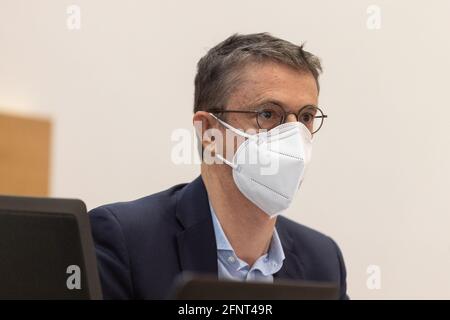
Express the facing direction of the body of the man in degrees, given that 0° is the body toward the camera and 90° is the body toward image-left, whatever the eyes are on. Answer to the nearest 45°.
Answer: approximately 315°

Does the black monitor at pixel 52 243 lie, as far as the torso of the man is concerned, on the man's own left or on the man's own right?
on the man's own right

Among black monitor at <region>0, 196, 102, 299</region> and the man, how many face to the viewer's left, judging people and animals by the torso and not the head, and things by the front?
0

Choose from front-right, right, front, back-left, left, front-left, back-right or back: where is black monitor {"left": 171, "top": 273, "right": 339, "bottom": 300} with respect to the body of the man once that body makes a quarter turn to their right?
front-left

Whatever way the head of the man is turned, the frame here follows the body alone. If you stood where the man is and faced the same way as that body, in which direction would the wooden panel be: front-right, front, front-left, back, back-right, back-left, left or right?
back
